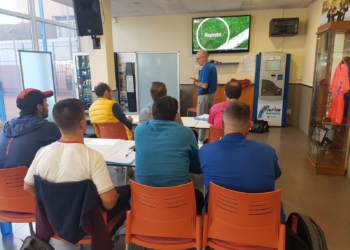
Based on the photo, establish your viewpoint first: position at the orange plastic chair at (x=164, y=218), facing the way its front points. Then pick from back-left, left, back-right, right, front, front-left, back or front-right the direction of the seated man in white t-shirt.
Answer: left

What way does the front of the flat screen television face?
toward the camera

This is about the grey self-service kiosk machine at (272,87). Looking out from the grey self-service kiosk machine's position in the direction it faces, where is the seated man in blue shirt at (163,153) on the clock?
The seated man in blue shirt is roughly at 12 o'clock from the grey self-service kiosk machine.

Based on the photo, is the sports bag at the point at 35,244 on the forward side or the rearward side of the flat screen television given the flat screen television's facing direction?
on the forward side

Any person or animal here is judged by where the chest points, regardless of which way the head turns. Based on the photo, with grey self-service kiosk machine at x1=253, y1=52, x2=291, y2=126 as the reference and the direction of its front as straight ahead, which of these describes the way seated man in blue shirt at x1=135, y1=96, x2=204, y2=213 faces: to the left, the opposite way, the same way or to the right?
the opposite way

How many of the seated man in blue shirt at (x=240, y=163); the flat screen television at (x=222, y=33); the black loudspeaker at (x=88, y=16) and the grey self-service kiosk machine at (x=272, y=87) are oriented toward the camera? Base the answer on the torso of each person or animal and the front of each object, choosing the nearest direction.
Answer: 3

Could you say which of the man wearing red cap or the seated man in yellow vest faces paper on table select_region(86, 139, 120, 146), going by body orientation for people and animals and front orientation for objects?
the man wearing red cap

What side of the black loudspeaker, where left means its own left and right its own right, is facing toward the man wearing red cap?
front

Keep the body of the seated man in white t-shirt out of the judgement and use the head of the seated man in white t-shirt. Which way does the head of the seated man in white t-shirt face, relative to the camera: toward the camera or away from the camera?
away from the camera

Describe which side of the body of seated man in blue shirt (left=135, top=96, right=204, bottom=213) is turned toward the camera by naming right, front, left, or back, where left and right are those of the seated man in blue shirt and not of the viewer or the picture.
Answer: back

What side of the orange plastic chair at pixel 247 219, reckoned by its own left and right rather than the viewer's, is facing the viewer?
back

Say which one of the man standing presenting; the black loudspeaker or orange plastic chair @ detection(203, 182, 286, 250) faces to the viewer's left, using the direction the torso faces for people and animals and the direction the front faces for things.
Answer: the man standing presenting

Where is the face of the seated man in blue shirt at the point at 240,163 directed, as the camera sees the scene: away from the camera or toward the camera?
away from the camera

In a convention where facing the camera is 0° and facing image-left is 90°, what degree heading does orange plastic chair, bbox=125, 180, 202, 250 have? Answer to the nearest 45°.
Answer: approximately 180°

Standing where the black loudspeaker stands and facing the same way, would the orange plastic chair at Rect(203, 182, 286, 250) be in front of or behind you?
in front

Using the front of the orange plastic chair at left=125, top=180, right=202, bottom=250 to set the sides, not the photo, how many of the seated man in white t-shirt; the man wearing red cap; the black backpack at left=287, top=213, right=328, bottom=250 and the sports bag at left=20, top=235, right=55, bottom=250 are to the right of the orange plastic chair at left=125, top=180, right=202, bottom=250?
1

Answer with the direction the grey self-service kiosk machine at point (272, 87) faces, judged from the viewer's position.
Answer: facing the viewer

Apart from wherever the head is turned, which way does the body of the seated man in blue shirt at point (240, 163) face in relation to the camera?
away from the camera

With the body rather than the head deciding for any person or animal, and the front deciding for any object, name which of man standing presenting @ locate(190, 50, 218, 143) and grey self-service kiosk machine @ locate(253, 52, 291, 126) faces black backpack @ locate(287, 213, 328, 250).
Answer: the grey self-service kiosk machine

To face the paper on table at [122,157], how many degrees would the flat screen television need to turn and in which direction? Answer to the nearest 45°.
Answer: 0° — it already faces it
